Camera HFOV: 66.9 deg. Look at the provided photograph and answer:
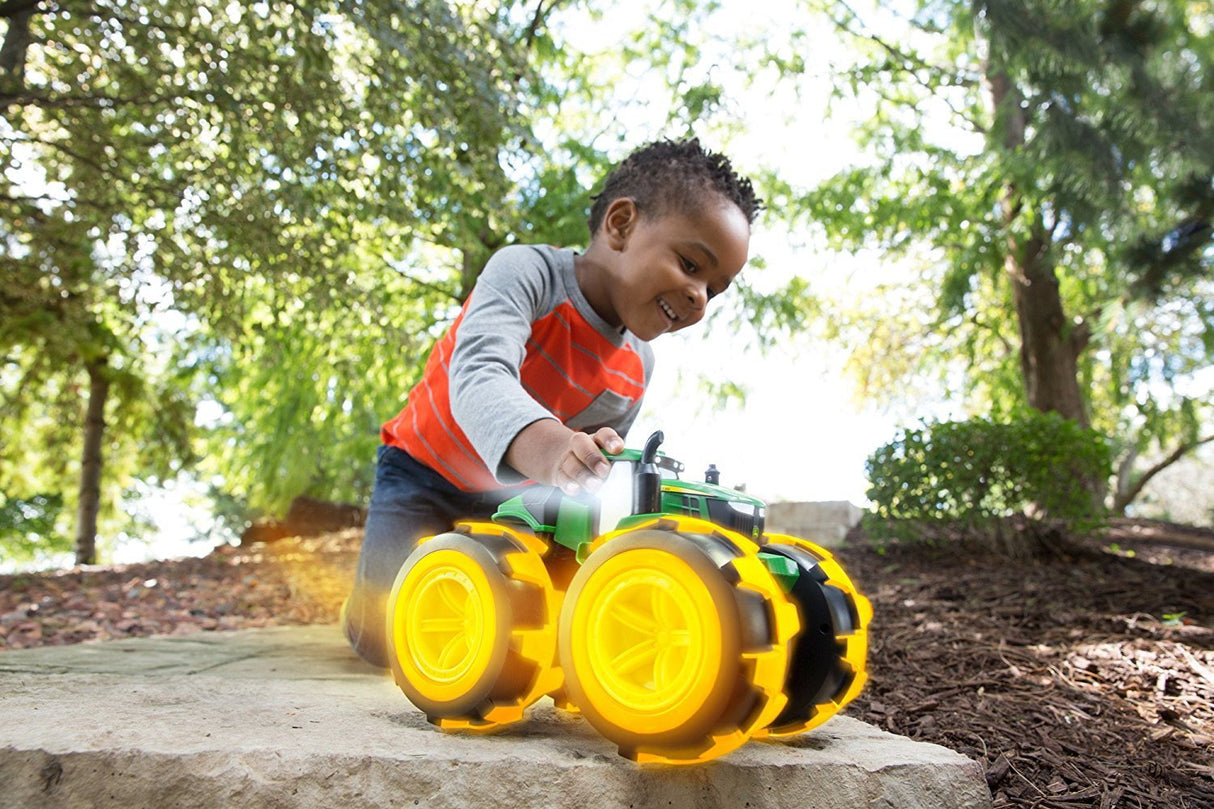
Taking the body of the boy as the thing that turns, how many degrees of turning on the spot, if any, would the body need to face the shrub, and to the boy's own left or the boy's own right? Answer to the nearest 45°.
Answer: approximately 90° to the boy's own left

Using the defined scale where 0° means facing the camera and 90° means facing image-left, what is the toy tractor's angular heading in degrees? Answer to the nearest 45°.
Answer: approximately 315°

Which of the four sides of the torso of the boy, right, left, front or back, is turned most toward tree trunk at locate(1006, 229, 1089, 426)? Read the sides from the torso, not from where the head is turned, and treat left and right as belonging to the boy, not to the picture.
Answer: left

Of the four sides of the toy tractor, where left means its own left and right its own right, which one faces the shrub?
left

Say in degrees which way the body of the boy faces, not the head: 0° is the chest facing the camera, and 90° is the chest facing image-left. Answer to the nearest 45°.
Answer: approximately 315°

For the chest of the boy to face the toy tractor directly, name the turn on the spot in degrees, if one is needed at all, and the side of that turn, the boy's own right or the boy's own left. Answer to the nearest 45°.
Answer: approximately 45° to the boy's own right

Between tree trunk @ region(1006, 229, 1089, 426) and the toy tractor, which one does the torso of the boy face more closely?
the toy tractor
